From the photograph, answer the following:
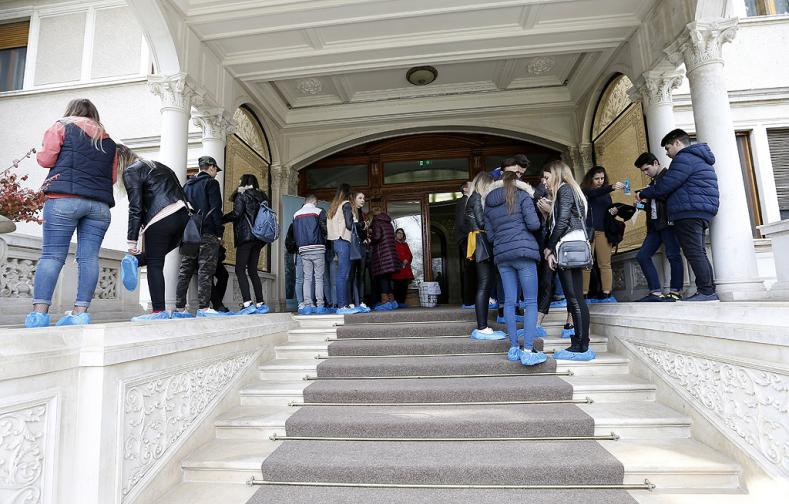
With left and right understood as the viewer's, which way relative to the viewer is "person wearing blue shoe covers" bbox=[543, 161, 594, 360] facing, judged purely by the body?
facing to the left of the viewer

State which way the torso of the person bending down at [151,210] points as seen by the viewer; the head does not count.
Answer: to the viewer's left

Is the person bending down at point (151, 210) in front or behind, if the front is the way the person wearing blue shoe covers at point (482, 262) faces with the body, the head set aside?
behind

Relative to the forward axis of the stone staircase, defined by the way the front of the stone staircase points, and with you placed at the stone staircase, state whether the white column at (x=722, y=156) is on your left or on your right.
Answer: on your left

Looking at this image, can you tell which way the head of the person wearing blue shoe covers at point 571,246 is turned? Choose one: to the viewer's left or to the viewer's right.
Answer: to the viewer's left

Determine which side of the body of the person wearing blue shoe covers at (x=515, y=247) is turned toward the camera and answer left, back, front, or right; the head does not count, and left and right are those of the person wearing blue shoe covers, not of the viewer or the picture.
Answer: back

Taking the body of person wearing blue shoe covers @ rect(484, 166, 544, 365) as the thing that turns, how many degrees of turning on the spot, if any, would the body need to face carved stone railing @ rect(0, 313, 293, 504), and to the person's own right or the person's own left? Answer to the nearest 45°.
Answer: approximately 135° to the person's own left

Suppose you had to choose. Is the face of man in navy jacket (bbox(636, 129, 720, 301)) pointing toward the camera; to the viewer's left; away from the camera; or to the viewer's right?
to the viewer's left

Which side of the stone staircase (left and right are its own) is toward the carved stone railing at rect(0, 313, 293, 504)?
right

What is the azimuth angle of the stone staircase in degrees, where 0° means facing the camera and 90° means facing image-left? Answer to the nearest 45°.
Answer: approximately 0°

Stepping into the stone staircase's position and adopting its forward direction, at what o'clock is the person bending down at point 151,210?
The person bending down is roughly at 3 o'clock from the stone staircase.

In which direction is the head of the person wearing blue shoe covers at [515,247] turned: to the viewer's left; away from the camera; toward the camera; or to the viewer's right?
away from the camera
